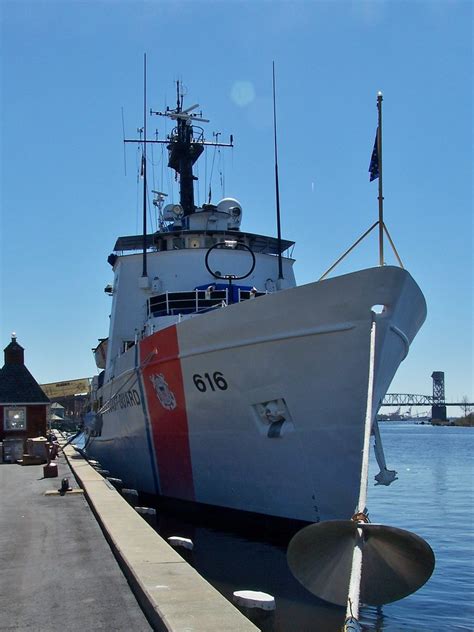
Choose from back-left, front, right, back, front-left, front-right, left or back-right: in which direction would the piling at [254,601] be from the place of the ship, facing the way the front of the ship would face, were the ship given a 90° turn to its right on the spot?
front-left

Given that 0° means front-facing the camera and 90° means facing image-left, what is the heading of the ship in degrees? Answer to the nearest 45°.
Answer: approximately 315°
